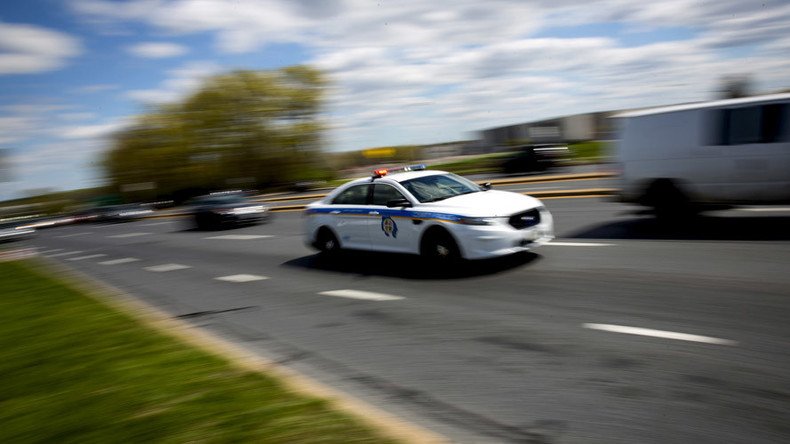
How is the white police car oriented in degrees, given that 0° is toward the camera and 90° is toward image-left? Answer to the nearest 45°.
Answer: approximately 315°

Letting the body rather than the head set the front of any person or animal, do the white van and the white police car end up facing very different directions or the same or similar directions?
same or similar directions

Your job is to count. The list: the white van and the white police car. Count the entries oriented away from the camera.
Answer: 0

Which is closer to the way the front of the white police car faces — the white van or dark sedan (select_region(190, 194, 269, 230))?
the white van

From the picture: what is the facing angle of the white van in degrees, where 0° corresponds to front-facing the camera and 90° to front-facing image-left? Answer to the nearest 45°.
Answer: approximately 270°

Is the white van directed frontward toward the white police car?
no

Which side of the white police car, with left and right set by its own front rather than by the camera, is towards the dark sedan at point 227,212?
back

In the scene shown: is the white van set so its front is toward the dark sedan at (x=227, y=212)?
no

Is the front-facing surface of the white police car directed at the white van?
no
